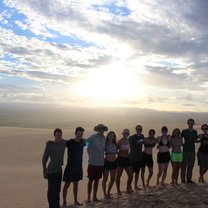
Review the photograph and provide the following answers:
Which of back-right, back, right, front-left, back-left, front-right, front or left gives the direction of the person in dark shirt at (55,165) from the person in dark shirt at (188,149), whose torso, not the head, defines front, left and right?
front-right

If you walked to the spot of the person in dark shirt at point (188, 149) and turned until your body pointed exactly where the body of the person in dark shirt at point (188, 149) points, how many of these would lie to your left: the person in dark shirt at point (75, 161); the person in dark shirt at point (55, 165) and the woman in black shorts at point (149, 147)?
0

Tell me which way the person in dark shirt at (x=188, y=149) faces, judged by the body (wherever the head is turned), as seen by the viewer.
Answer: toward the camera

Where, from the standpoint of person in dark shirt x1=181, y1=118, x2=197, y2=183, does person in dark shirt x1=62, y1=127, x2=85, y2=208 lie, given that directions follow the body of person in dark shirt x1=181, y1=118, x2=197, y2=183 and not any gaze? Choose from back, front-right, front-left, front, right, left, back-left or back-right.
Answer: front-right

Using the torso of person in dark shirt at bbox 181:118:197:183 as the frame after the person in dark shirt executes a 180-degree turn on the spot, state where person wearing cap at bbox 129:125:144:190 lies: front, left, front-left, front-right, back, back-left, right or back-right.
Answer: back-left

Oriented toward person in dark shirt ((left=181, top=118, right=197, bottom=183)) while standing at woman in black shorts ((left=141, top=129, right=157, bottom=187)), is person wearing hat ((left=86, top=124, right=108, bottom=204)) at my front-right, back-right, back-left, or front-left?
back-right

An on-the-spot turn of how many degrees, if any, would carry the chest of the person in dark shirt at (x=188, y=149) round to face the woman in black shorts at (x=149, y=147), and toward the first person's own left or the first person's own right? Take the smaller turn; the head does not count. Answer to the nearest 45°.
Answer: approximately 45° to the first person's own right

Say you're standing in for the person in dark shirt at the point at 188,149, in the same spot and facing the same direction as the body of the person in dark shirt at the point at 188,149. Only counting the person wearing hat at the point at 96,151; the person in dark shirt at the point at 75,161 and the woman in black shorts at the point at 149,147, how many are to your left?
0
